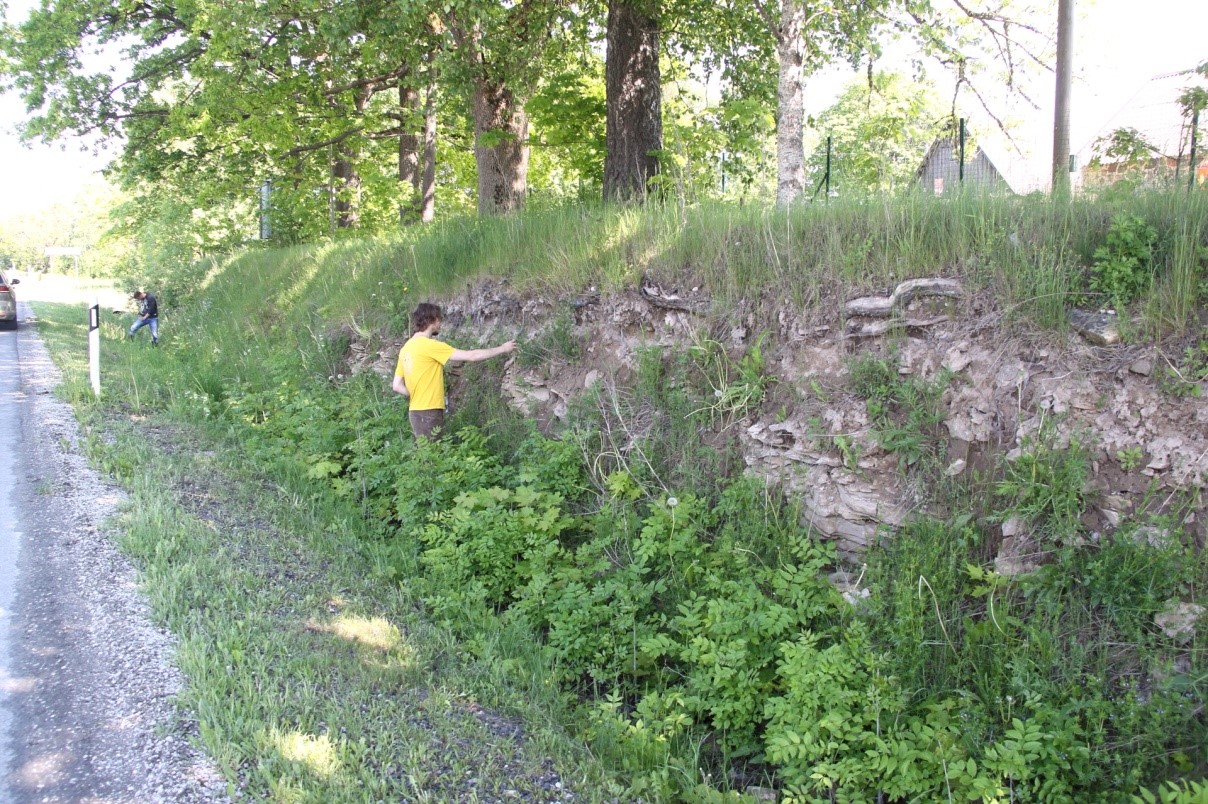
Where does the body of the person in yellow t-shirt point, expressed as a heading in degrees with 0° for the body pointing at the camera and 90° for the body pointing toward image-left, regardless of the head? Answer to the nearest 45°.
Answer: approximately 225°

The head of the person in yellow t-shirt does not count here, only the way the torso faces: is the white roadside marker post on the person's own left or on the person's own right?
on the person's own left

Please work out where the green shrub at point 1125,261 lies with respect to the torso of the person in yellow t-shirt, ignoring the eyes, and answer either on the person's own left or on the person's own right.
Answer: on the person's own right

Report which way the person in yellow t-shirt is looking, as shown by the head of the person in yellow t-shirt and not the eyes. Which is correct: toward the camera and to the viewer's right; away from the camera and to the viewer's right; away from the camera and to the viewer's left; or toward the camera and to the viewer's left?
away from the camera and to the viewer's right
